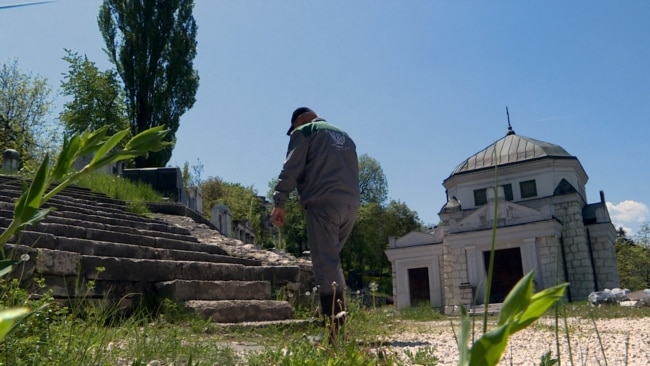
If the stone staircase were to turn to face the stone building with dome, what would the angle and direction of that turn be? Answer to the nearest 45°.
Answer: approximately 90° to its left

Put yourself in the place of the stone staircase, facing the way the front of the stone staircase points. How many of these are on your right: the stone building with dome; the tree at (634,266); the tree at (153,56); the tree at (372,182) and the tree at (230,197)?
0

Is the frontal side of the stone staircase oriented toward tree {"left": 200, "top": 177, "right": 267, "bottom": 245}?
no

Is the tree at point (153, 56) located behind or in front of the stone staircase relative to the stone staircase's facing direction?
behind

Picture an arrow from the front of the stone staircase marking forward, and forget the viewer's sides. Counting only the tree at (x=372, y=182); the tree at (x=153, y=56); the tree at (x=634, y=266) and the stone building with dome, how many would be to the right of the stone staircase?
0

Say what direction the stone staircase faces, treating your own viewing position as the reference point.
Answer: facing the viewer and to the right of the viewer

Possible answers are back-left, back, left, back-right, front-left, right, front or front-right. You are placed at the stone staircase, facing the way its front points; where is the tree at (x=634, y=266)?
left

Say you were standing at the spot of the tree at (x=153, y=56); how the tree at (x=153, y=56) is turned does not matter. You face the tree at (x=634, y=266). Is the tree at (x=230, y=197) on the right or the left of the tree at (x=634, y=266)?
left

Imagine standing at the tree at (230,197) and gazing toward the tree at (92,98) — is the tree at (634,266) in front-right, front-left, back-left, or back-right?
back-left

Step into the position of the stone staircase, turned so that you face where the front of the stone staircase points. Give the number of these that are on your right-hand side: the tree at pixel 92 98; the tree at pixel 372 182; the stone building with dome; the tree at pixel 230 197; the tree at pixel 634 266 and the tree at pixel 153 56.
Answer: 0

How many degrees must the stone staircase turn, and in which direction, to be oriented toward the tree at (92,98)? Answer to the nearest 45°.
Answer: approximately 135° to its left

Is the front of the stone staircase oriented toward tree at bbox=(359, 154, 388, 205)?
no
